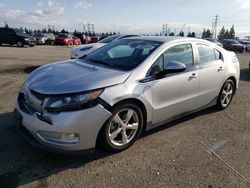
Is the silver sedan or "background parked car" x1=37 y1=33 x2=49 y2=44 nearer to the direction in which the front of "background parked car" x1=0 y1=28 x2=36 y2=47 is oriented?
the silver sedan

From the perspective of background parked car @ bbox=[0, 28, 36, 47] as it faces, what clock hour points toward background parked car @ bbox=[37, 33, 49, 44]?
background parked car @ bbox=[37, 33, 49, 44] is roughly at 8 o'clock from background parked car @ bbox=[0, 28, 36, 47].

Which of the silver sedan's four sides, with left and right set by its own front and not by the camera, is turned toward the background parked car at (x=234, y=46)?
back

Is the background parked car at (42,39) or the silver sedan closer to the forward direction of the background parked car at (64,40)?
the silver sedan

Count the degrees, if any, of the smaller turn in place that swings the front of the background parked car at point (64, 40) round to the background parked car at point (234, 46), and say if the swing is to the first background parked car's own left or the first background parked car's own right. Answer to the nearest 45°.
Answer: approximately 45° to the first background parked car's own left

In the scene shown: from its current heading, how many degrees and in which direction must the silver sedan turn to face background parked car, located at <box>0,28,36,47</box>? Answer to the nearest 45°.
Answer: approximately 90° to its right

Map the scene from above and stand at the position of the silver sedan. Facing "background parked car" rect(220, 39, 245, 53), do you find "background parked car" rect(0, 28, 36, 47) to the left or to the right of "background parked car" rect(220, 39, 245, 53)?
left

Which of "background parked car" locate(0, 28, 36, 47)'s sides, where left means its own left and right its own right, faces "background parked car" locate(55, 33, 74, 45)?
left

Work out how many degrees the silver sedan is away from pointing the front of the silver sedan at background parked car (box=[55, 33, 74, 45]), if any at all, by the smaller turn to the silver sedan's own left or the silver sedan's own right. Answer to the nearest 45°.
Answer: approximately 135° to the silver sedan's own right
